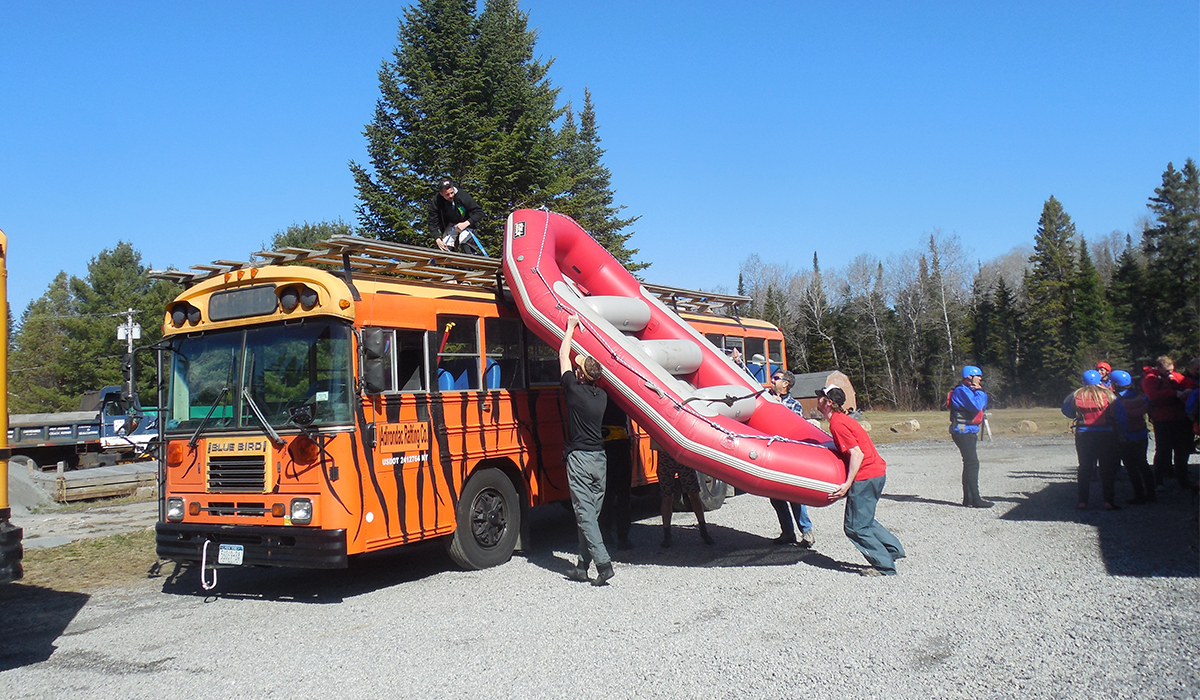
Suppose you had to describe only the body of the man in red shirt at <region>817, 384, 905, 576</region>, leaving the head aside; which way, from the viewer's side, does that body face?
to the viewer's left

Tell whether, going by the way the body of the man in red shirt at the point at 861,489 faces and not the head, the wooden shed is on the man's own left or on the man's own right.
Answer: on the man's own right

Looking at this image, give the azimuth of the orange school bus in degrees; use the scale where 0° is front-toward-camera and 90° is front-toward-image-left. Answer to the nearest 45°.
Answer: approximately 45°

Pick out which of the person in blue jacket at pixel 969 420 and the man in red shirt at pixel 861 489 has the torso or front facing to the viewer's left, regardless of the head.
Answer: the man in red shirt

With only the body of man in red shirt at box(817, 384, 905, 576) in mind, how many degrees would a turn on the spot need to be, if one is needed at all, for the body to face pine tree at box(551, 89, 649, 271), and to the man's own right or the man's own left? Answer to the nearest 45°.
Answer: approximately 90° to the man's own right

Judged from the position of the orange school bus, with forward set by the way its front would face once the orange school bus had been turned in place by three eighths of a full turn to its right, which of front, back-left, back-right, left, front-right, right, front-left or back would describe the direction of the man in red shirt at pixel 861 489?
right

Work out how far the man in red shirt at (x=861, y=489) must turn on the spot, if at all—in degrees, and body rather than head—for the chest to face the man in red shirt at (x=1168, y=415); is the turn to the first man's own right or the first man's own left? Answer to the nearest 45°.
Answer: approximately 135° to the first man's own right
